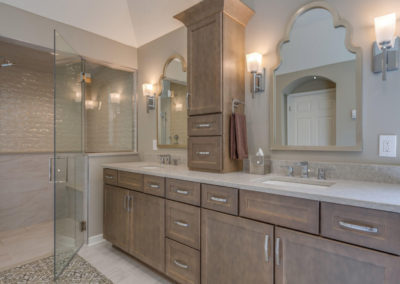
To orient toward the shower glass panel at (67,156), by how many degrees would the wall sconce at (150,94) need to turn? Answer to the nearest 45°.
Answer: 0° — it already faces it

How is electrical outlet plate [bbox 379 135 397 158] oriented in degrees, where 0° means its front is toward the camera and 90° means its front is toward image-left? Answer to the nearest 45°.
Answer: approximately 0°

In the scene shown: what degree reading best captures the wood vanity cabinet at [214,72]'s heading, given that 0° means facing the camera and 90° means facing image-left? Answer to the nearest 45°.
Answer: approximately 45°

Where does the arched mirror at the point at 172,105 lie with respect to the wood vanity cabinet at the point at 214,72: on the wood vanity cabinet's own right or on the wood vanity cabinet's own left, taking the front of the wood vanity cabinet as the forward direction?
on the wood vanity cabinet's own right

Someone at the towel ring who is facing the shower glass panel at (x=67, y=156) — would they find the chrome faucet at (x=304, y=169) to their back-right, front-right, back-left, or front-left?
back-left

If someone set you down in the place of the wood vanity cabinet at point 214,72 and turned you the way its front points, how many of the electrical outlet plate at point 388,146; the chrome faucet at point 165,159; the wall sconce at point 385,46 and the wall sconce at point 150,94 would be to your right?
2
